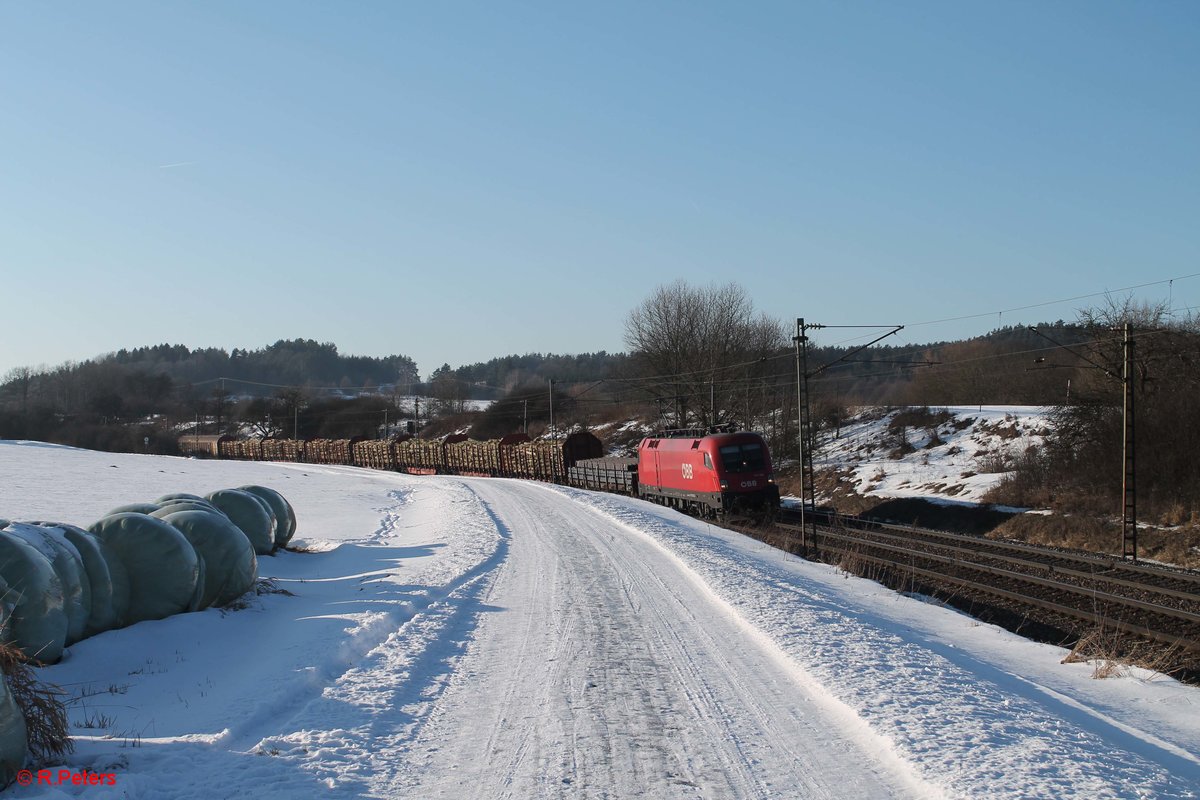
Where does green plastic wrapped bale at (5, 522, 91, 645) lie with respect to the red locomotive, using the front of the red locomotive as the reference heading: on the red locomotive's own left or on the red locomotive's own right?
on the red locomotive's own right

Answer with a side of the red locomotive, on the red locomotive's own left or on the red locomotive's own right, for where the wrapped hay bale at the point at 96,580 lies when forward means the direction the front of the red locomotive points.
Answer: on the red locomotive's own right

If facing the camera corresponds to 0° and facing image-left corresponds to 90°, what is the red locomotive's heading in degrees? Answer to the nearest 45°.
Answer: approximately 315°

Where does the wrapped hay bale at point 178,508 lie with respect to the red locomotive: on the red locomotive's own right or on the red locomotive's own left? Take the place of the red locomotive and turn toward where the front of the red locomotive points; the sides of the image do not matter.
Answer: on the red locomotive's own right

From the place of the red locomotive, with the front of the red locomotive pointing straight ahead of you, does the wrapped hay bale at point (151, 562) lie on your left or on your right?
on your right

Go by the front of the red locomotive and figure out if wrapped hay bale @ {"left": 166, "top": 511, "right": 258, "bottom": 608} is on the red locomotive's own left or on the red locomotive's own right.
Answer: on the red locomotive's own right

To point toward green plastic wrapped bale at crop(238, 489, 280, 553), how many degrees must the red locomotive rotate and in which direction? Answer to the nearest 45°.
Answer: approximately 90° to its right

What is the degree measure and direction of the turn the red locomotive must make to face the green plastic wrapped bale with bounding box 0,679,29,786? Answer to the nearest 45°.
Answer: approximately 45° to its right
